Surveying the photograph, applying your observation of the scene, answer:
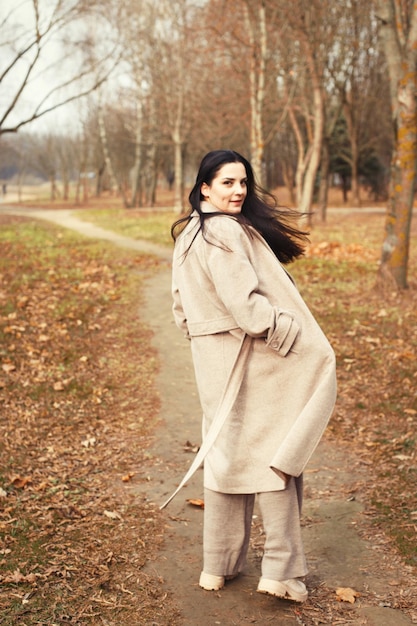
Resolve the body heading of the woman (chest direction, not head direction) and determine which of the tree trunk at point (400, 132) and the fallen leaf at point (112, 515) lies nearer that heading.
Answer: the tree trunk

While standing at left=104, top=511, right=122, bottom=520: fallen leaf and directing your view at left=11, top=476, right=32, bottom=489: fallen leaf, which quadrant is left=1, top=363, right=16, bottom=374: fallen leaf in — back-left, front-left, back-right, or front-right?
front-right

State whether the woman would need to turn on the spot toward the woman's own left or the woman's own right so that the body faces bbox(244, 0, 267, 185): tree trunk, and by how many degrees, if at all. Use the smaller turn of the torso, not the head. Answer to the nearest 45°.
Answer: approximately 45° to the woman's own left

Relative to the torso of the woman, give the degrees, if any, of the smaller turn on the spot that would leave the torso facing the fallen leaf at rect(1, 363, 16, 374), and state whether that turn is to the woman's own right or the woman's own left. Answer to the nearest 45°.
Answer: approximately 90° to the woman's own left

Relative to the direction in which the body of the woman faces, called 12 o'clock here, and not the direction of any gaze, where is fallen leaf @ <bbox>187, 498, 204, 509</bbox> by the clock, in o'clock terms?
The fallen leaf is roughly at 10 o'clock from the woman.

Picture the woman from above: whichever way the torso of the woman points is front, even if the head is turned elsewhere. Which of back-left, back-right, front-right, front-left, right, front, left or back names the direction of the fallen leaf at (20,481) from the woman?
left

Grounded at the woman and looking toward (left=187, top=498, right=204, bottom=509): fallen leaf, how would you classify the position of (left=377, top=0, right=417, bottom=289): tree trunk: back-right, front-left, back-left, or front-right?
front-right

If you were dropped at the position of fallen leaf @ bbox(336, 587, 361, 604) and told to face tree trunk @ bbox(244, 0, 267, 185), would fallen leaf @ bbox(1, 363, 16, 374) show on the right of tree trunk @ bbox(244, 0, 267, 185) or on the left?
left

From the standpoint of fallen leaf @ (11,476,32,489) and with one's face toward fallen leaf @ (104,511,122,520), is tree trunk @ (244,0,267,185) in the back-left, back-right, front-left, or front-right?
back-left

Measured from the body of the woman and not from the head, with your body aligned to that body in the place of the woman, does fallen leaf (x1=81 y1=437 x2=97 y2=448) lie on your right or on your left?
on your left

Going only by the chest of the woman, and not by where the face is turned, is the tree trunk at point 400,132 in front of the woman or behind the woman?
in front

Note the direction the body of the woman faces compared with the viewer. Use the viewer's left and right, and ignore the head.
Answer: facing away from the viewer and to the right of the viewer
